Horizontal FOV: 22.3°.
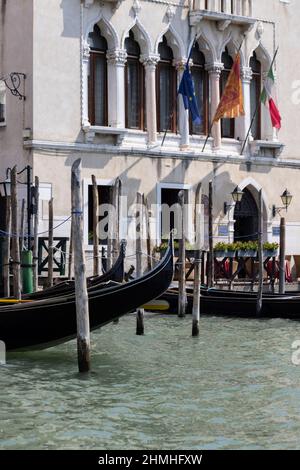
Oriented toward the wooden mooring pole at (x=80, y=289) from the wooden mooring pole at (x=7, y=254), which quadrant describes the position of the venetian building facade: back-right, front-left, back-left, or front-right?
back-left

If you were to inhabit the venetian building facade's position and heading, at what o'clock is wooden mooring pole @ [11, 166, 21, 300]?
The wooden mooring pole is roughly at 2 o'clock from the venetian building facade.

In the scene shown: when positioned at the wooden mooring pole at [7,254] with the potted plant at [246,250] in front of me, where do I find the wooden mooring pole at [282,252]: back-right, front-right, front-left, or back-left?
front-right

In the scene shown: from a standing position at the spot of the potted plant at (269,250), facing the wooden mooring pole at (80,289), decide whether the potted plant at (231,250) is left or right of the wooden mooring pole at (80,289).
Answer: right
